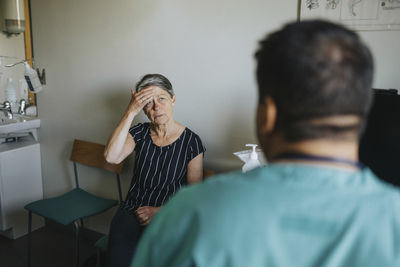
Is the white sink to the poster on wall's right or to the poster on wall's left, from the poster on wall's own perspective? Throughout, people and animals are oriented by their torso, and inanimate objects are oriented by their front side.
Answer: on its right

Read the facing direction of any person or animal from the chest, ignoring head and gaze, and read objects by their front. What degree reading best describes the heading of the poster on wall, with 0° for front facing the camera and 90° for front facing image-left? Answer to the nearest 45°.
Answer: approximately 0°

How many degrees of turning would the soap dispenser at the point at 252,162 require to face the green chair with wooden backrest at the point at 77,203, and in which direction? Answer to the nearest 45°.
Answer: approximately 45° to its right

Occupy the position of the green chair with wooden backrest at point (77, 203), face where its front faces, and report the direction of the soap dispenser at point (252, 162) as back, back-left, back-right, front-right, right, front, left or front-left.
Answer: left

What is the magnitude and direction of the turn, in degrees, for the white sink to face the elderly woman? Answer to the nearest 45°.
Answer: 0° — it already faces them

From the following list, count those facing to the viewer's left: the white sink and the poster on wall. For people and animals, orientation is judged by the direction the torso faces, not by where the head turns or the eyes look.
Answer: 0

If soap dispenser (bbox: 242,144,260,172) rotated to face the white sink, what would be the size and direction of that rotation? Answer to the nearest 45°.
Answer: approximately 45° to its right
